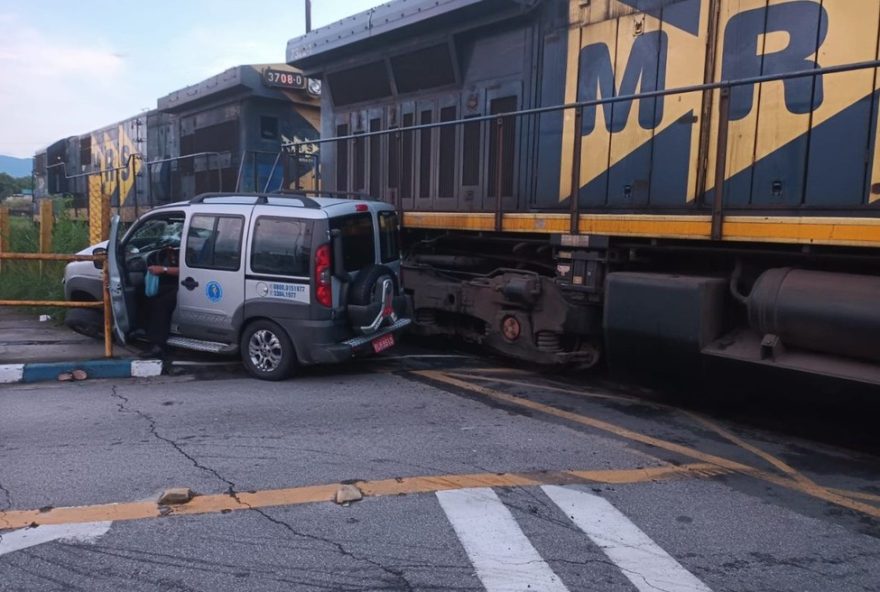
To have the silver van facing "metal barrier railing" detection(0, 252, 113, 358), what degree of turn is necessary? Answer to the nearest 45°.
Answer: approximately 45° to its left

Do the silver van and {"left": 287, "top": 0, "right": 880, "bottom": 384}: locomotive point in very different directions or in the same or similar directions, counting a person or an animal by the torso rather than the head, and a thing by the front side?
very different directions

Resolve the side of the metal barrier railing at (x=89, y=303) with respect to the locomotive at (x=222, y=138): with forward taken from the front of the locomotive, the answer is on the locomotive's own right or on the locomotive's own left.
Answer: on the locomotive's own right

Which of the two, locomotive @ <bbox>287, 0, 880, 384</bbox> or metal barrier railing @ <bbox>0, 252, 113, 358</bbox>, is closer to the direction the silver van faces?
the metal barrier railing

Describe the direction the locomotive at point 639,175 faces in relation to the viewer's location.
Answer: facing the viewer and to the right of the viewer

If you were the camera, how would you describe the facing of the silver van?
facing away from the viewer and to the left of the viewer

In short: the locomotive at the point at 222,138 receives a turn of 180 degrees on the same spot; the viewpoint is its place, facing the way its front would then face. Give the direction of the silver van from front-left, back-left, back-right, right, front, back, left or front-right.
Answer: back-left

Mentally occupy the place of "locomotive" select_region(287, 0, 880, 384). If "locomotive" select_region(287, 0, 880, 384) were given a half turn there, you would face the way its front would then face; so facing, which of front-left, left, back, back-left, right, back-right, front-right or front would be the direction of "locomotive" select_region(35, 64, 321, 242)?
front

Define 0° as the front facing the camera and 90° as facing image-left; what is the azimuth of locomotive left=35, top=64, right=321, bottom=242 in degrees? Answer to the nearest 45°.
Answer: approximately 315°
